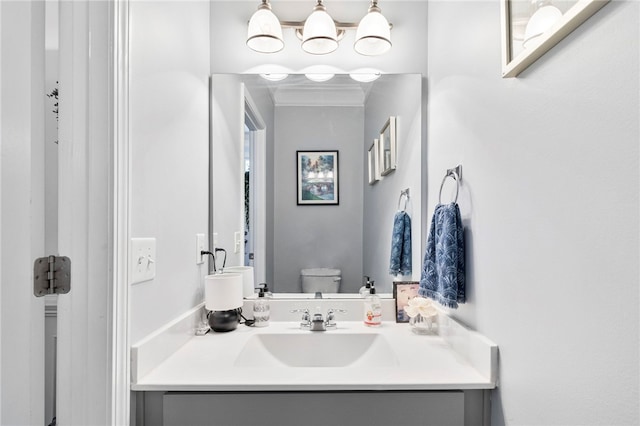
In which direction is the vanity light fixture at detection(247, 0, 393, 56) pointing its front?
toward the camera

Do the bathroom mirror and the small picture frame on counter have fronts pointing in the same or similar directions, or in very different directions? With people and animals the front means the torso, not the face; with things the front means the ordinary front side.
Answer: same or similar directions

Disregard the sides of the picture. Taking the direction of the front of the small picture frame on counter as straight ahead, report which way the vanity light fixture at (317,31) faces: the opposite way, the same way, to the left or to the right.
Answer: the same way

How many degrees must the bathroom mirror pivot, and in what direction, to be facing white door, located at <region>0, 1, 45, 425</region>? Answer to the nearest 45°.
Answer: approximately 45° to its right

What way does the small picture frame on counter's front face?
toward the camera

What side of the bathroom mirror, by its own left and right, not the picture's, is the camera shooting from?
front

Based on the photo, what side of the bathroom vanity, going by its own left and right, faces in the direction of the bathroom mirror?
back

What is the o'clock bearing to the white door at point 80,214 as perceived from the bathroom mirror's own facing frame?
The white door is roughly at 1 o'clock from the bathroom mirror.

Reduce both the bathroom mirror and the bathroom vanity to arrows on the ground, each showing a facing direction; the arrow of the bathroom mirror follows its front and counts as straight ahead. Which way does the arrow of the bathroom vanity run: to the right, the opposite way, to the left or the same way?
the same way

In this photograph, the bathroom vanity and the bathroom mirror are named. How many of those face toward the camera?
2
